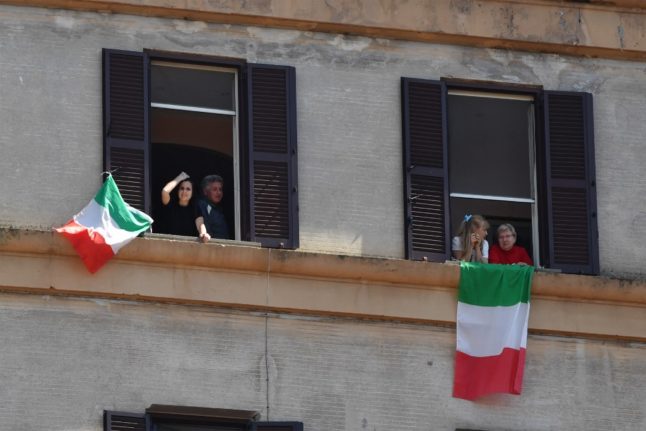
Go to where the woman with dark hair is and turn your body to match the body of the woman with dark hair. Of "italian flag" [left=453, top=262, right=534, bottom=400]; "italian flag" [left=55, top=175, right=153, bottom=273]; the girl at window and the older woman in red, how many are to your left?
3

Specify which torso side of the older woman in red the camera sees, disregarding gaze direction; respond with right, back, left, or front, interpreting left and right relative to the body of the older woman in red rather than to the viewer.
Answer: front

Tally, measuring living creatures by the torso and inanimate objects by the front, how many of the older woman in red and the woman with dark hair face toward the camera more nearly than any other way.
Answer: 2

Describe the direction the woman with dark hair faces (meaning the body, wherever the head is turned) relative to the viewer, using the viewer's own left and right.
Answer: facing the viewer

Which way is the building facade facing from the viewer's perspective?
toward the camera

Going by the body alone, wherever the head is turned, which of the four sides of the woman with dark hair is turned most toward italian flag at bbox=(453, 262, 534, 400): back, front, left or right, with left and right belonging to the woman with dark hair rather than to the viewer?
left
